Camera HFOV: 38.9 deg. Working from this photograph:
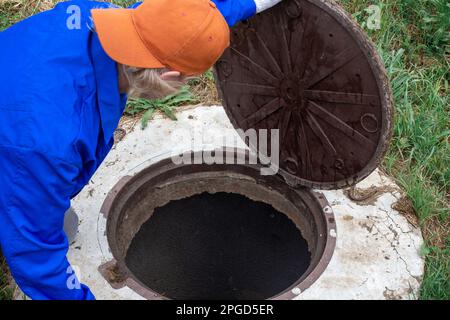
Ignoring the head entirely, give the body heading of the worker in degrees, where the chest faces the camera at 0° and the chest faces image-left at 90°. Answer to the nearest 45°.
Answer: approximately 270°

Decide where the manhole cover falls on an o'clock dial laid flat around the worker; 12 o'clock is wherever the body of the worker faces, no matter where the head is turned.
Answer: The manhole cover is roughly at 11 o'clock from the worker.

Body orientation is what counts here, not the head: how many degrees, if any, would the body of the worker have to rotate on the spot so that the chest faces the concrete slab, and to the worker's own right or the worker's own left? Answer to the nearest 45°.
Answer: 0° — they already face it
